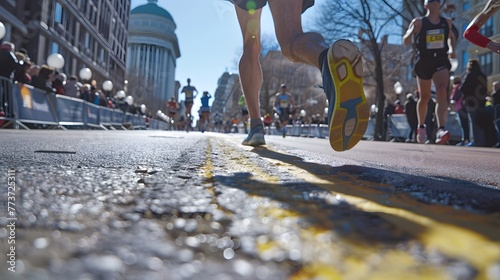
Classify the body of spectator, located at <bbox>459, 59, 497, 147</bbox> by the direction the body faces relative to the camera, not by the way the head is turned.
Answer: to the viewer's left

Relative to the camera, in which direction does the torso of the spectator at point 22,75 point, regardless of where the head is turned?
to the viewer's right

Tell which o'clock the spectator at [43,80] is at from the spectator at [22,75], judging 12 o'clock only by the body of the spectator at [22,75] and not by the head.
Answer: the spectator at [43,80] is roughly at 10 o'clock from the spectator at [22,75].

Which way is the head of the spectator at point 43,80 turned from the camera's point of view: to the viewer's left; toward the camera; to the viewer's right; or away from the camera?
to the viewer's right

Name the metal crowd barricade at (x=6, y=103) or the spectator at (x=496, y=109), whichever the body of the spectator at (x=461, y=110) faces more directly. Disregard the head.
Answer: the metal crowd barricade

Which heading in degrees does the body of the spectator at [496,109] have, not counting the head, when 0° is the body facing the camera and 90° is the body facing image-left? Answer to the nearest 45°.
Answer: approximately 90°

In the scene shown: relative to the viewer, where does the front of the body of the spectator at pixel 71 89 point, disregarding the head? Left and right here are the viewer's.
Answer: facing to the right of the viewer

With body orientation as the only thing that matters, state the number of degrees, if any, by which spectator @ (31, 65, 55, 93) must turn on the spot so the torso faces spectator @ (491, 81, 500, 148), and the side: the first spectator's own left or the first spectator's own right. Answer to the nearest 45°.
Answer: approximately 45° to the first spectator's own right

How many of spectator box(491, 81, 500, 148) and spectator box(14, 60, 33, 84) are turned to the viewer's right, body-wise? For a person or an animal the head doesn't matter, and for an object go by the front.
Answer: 1

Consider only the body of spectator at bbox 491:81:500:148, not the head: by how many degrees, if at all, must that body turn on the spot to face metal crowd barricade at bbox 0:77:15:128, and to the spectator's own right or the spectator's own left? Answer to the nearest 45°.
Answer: approximately 45° to the spectator's own left
